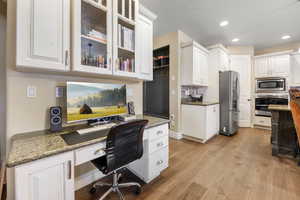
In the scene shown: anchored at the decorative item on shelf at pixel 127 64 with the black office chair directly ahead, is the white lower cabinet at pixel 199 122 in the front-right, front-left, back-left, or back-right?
back-left

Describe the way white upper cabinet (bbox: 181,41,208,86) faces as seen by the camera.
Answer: facing the viewer and to the right of the viewer

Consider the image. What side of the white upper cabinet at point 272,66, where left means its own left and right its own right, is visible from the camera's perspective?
front

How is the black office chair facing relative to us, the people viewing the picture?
facing away from the viewer and to the left of the viewer

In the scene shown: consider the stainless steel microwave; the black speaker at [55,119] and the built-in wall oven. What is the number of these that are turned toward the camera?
3

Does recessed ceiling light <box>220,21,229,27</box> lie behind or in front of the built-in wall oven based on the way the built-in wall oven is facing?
in front

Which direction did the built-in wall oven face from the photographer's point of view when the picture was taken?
facing the viewer

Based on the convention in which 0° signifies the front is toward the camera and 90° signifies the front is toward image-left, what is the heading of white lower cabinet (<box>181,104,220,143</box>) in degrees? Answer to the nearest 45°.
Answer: approximately 315°

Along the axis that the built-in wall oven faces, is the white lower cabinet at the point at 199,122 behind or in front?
in front

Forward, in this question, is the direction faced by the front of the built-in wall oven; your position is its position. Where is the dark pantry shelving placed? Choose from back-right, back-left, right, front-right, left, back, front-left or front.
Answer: front-right
